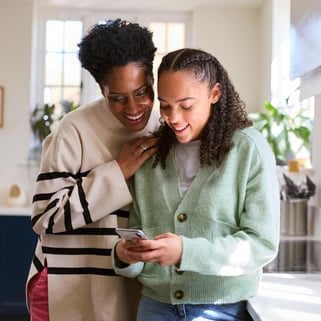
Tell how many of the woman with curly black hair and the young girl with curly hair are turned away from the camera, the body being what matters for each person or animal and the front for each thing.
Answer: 0

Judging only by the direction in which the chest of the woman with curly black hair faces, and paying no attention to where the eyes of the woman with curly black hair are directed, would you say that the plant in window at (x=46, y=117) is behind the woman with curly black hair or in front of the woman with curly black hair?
behind

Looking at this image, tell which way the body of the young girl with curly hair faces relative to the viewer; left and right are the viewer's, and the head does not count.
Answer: facing the viewer and to the left of the viewer

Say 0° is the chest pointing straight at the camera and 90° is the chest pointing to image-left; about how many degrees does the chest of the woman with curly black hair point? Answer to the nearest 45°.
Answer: approximately 315°

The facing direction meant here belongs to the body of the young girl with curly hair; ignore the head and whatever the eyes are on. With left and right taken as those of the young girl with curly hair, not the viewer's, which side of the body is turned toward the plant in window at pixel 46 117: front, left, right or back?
right

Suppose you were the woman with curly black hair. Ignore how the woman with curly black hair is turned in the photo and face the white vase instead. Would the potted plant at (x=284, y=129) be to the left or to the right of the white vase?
right

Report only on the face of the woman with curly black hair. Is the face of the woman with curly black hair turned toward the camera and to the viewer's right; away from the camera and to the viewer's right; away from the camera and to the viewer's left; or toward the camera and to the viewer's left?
toward the camera and to the viewer's right

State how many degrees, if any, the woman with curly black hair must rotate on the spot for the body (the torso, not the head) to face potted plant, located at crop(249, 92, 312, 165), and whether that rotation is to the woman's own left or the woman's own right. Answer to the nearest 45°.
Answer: approximately 90° to the woman's own left

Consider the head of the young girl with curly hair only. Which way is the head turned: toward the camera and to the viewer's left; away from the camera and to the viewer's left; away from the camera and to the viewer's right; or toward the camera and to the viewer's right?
toward the camera and to the viewer's left

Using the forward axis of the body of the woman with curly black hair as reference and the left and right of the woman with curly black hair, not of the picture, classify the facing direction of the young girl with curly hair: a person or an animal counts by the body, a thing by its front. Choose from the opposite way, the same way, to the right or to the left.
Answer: to the right
